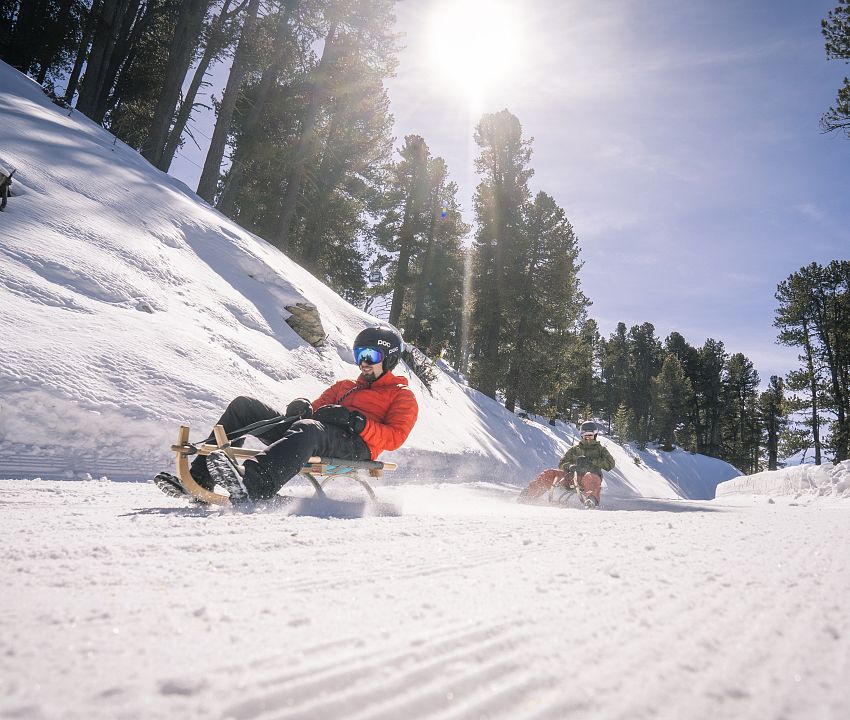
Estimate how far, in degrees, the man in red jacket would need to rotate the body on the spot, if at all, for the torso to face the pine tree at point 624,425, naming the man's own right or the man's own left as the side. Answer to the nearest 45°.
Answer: approximately 180°

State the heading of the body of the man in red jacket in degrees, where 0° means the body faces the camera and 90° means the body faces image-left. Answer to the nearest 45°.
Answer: approximately 45°

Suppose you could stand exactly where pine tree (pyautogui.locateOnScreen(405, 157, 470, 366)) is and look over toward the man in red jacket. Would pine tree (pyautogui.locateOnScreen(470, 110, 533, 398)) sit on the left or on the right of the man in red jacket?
left

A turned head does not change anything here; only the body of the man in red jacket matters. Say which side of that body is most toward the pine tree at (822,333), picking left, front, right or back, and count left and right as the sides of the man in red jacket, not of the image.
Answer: back

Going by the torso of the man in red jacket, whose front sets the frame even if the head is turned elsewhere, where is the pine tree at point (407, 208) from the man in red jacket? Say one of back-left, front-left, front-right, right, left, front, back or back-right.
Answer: back-right

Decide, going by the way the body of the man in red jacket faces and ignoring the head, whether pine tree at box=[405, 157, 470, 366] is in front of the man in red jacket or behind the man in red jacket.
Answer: behind
